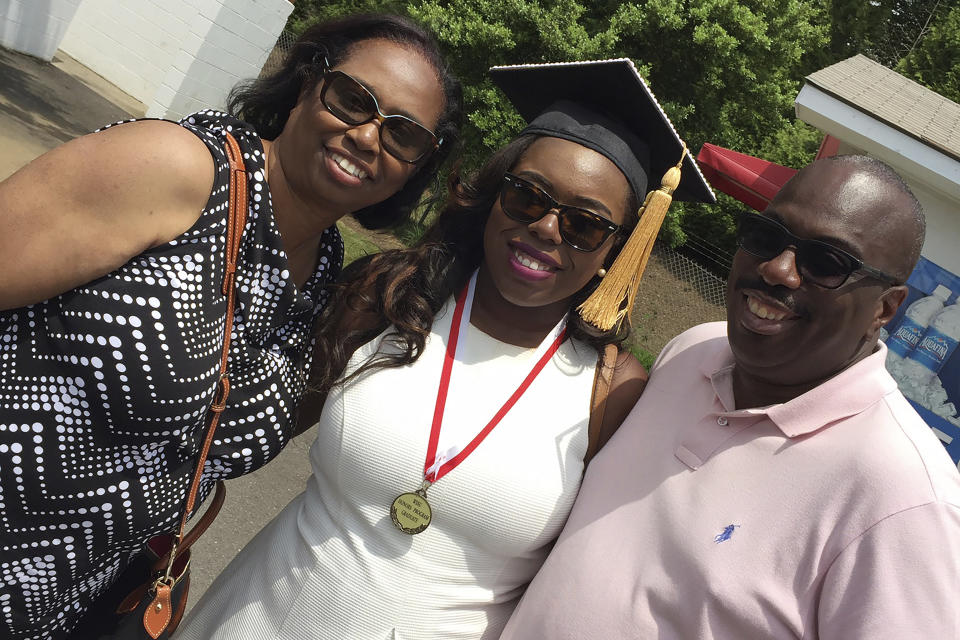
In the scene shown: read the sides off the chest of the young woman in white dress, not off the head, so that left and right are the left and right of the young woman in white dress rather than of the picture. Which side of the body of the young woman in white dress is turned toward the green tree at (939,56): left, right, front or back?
back

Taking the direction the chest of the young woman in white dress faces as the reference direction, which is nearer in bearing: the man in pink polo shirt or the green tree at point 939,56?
the man in pink polo shirt

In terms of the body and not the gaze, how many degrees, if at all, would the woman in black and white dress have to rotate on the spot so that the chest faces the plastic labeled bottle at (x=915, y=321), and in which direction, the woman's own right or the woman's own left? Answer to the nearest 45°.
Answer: approximately 90° to the woman's own left

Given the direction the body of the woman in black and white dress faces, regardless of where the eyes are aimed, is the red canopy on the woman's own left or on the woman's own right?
on the woman's own left

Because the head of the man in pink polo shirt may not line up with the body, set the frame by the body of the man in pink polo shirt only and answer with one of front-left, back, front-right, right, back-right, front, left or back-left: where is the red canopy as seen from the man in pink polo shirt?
back-right

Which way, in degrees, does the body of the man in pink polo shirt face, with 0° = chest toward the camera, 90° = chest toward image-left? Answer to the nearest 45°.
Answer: approximately 45°

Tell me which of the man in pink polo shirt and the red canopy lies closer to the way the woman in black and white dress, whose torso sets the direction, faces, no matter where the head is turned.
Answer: the man in pink polo shirt

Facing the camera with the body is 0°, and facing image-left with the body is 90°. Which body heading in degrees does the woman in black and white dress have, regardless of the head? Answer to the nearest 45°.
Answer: approximately 315°

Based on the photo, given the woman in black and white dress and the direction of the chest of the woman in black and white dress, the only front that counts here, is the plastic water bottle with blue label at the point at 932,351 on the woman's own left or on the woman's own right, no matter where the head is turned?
on the woman's own left

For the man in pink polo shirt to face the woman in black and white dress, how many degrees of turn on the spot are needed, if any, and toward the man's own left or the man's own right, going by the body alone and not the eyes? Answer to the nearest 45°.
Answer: approximately 45° to the man's own right

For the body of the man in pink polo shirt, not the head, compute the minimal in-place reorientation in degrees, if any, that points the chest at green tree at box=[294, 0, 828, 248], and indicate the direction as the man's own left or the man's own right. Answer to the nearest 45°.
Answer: approximately 135° to the man's own right
